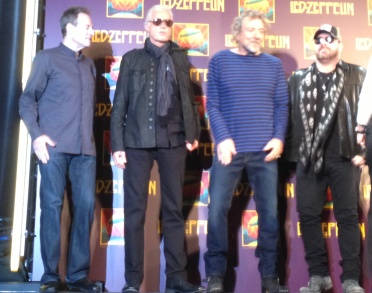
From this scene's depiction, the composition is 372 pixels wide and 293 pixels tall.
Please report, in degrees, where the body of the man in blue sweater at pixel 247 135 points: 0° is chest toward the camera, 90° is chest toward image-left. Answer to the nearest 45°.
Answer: approximately 0°

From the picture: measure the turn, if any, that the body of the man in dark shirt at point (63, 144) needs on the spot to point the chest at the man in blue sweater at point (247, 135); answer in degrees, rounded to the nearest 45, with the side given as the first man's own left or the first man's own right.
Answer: approximately 45° to the first man's own left

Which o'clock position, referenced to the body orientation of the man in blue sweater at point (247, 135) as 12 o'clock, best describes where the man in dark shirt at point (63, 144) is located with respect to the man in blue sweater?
The man in dark shirt is roughly at 3 o'clock from the man in blue sweater.

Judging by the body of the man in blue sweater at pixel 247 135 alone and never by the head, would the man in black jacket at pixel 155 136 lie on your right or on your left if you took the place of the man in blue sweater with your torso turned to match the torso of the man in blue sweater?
on your right

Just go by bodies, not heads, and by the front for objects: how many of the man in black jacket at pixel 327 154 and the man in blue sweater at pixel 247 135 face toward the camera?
2

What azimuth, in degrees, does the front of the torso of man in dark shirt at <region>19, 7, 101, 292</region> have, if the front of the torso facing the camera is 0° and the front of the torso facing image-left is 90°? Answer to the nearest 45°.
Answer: approximately 315°
